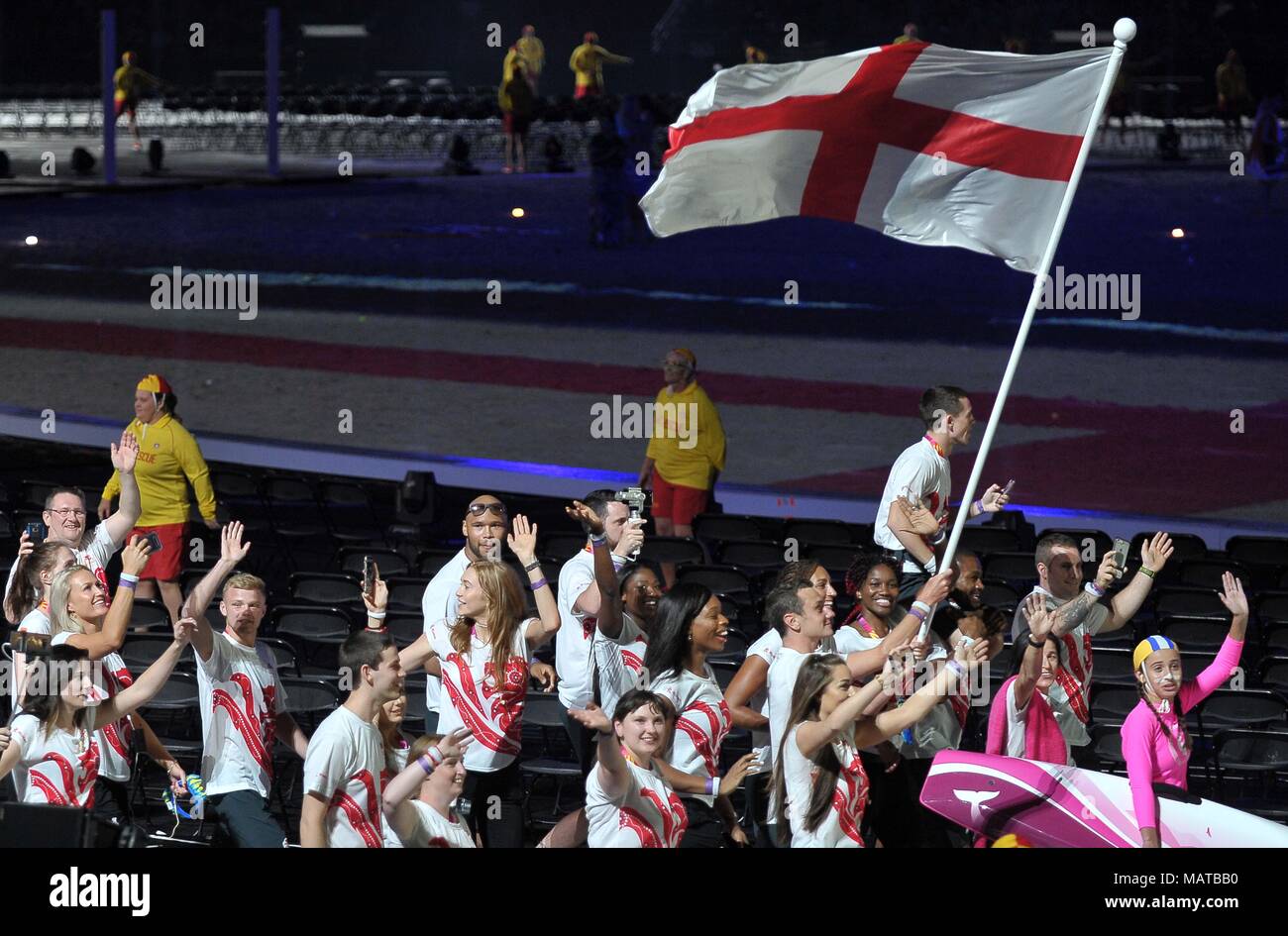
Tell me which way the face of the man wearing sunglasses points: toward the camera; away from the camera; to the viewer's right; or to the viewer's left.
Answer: toward the camera

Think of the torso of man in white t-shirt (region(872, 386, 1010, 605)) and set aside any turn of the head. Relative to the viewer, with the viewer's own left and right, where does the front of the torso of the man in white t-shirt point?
facing to the right of the viewer

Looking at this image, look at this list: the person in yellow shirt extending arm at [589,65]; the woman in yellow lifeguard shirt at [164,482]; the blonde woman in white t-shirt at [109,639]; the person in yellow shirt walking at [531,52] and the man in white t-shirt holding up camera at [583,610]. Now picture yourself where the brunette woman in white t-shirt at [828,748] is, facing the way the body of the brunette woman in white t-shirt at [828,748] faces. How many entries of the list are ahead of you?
0

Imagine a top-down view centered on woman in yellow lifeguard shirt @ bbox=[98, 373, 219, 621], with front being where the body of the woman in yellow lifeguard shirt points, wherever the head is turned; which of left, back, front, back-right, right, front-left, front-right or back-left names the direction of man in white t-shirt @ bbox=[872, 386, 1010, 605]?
left

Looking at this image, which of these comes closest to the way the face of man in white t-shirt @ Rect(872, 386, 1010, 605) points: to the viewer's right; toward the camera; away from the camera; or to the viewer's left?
to the viewer's right

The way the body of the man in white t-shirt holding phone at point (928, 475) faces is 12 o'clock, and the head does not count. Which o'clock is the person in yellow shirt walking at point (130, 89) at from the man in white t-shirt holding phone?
The person in yellow shirt walking is roughly at 8 o'clock from the man in white t-shirt holding phone.

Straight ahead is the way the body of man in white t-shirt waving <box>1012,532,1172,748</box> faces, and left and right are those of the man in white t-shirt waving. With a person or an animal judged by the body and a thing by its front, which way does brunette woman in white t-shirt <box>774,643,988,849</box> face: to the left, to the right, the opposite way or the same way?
the same way

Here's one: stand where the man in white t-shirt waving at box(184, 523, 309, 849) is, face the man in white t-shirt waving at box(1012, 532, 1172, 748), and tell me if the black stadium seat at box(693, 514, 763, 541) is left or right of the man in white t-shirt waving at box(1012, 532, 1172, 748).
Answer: left

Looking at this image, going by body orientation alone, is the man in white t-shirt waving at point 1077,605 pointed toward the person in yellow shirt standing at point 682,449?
no
